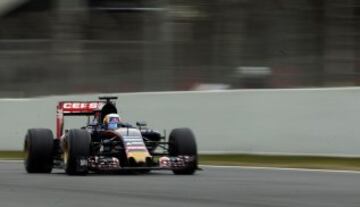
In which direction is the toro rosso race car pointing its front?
toward the camera
